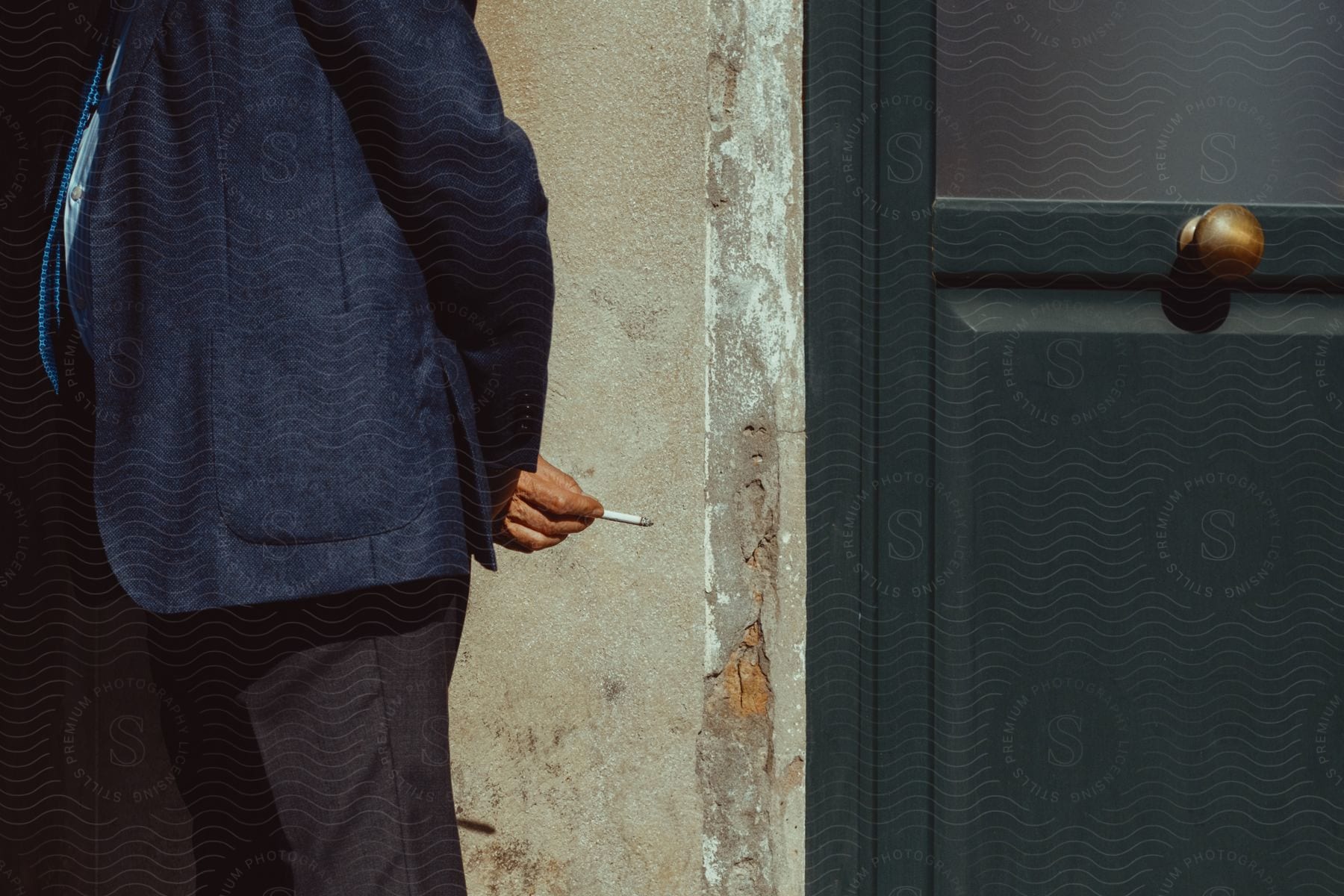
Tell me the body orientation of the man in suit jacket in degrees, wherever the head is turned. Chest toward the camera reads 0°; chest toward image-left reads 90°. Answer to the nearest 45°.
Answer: approximately 90°

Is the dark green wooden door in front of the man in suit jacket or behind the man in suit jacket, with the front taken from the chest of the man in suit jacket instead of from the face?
behind
